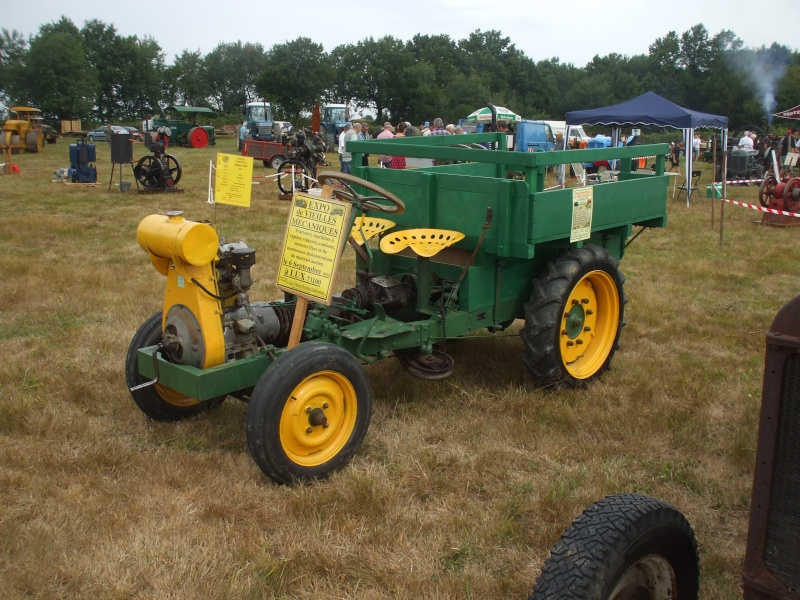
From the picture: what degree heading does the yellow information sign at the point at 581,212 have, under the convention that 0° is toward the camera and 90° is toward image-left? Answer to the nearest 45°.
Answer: approximately 0°

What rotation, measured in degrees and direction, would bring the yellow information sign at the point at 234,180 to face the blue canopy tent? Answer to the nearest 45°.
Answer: approximately 135° to its left

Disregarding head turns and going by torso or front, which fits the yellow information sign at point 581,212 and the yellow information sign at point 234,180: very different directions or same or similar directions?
same or similar directions

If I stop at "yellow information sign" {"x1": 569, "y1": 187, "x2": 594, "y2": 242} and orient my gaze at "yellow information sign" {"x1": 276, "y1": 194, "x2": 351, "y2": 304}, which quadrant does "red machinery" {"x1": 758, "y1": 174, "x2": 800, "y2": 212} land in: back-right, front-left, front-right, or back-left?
back-right

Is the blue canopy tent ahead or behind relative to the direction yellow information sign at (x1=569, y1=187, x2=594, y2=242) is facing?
behind

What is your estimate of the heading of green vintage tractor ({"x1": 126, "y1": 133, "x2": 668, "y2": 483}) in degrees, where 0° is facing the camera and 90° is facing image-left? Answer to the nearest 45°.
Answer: approximately 45°

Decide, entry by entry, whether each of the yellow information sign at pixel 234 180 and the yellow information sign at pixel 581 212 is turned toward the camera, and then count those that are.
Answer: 2

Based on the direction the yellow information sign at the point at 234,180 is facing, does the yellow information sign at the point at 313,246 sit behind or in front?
in front

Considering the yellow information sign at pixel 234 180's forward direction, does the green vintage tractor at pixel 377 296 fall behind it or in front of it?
in front

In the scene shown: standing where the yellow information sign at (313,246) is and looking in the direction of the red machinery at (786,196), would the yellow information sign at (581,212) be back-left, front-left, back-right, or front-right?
front-right

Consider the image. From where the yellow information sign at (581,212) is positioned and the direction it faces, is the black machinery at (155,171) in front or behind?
behind

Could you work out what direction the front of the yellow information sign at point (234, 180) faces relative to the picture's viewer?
facing the viewer
